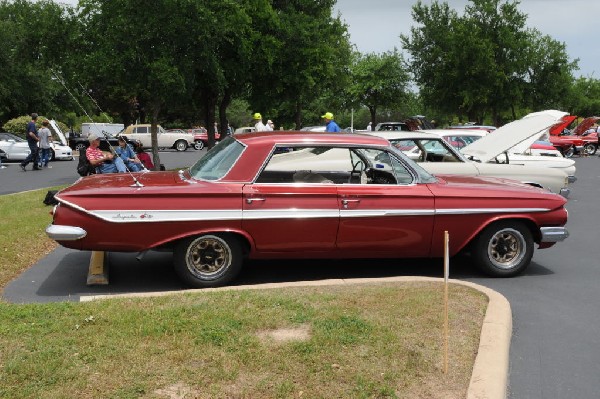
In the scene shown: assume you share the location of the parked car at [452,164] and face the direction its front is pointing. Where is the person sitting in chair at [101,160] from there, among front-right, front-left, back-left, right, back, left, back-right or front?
back

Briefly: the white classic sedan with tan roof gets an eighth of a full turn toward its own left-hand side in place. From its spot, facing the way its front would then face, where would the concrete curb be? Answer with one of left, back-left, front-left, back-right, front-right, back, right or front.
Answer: back-right

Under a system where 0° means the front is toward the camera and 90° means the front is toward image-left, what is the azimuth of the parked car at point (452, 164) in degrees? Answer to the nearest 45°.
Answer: approximately 270°

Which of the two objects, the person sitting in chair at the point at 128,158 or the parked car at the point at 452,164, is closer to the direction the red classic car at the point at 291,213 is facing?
the parked car

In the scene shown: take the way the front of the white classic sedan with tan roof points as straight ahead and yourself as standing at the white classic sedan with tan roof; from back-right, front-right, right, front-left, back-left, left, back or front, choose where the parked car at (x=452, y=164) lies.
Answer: right

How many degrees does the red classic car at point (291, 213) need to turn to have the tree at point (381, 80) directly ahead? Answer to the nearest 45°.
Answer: approximately 90° to its left

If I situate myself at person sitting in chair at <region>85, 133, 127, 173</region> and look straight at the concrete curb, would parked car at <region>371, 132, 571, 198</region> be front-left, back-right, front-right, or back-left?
front-left

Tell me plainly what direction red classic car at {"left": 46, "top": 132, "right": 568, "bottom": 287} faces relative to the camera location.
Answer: facing to the right of the viewer
